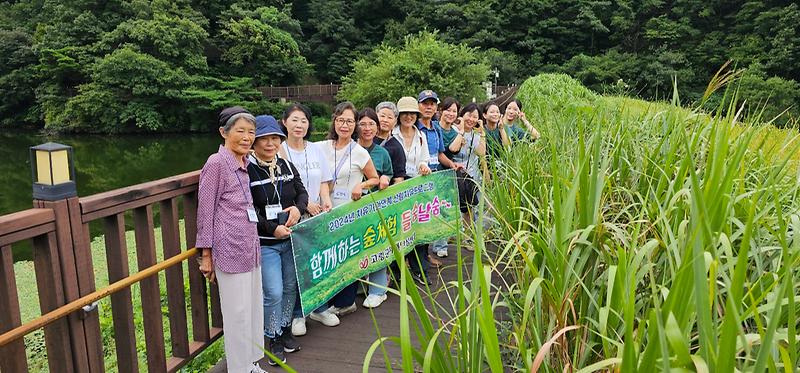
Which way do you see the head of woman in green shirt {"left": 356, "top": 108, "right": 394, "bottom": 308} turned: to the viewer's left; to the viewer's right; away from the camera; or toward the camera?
toward the camera

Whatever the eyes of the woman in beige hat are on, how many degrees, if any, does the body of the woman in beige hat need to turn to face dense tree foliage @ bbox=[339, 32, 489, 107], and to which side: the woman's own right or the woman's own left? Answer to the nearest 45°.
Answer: approximately 180°

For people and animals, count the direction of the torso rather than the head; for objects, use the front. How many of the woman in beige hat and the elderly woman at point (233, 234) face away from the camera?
0

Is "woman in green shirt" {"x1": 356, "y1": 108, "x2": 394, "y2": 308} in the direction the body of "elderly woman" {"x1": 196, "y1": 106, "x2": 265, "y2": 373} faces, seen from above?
no

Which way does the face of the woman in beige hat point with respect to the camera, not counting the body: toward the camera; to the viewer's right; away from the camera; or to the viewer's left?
toward the camera

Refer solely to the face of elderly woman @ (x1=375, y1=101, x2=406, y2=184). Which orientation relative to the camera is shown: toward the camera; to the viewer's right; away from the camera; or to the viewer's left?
toward the camera

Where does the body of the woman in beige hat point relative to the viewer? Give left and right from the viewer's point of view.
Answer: facing the viewer

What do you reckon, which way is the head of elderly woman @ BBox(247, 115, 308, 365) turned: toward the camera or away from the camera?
toward the camera

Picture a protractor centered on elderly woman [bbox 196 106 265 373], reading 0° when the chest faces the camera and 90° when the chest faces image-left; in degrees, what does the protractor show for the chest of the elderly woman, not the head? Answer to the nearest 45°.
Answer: approximately 315°

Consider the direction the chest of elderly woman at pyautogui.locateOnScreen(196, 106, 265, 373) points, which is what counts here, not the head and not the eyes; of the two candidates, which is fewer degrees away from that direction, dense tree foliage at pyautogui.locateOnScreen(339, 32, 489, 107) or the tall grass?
the tall grass

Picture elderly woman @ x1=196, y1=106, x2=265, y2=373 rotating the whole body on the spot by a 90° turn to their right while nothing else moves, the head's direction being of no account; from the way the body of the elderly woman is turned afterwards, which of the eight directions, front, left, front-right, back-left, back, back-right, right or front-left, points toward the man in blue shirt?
back

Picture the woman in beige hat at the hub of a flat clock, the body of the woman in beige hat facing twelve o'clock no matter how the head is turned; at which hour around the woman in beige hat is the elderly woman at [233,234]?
The elderly woman is roughly at 1 o'clock from the woman in beige hat.
